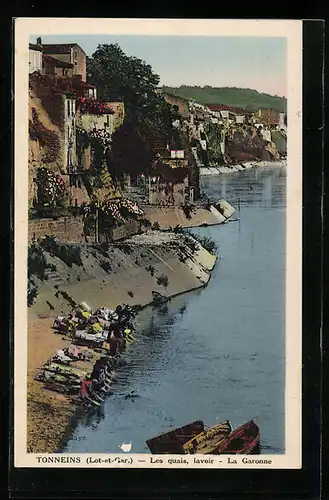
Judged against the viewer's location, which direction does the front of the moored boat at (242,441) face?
facing away from the viewer and to the right of the viewer

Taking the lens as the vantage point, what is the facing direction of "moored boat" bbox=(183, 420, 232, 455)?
facing away from the viewer and to the right of the viewer

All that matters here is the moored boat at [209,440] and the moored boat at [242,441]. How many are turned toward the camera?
0
